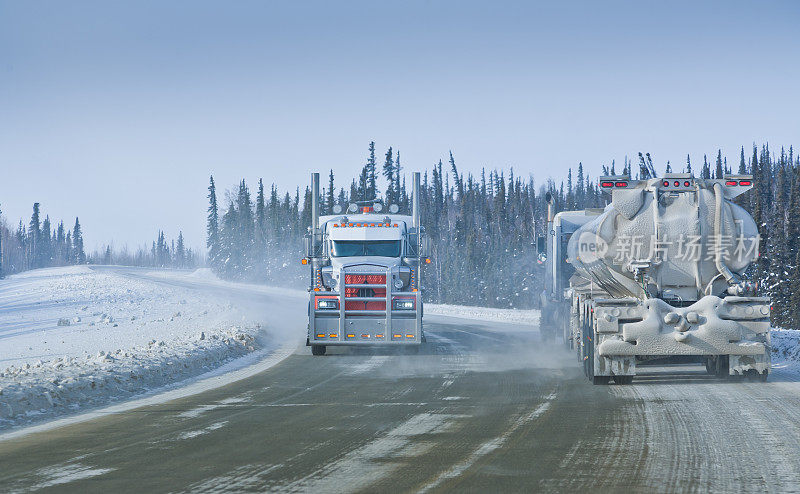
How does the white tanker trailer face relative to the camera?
away from the camera
